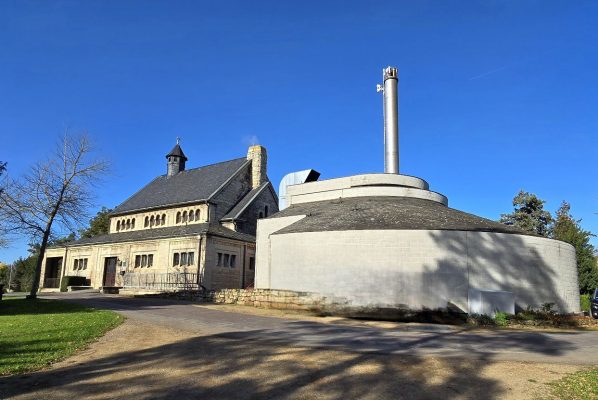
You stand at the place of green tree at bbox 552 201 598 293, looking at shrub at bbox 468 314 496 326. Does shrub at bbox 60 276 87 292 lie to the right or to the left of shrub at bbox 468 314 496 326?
right

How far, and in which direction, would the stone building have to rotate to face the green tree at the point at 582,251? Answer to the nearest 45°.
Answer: approximately 135° to its left

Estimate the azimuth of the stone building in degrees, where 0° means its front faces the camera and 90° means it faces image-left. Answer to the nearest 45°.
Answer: approximately 45°

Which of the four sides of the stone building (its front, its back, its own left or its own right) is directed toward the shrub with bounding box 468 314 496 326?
left

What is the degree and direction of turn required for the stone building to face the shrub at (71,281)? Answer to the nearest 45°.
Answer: approximately 90° to its right

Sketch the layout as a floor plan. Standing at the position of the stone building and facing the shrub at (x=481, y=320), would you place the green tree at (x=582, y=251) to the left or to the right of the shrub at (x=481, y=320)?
left

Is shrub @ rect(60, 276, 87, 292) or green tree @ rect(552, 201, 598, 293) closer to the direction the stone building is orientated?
the shrub
